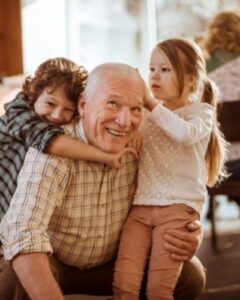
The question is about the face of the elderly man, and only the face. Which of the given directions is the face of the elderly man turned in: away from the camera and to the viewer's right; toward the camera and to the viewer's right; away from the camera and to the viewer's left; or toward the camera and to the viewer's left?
toward the camera and to the viewer's right

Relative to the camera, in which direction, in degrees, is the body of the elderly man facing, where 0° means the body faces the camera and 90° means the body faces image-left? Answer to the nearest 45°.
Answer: approximately 315°

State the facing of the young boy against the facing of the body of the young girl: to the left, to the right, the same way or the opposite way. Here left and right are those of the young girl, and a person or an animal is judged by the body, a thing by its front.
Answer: to the left
